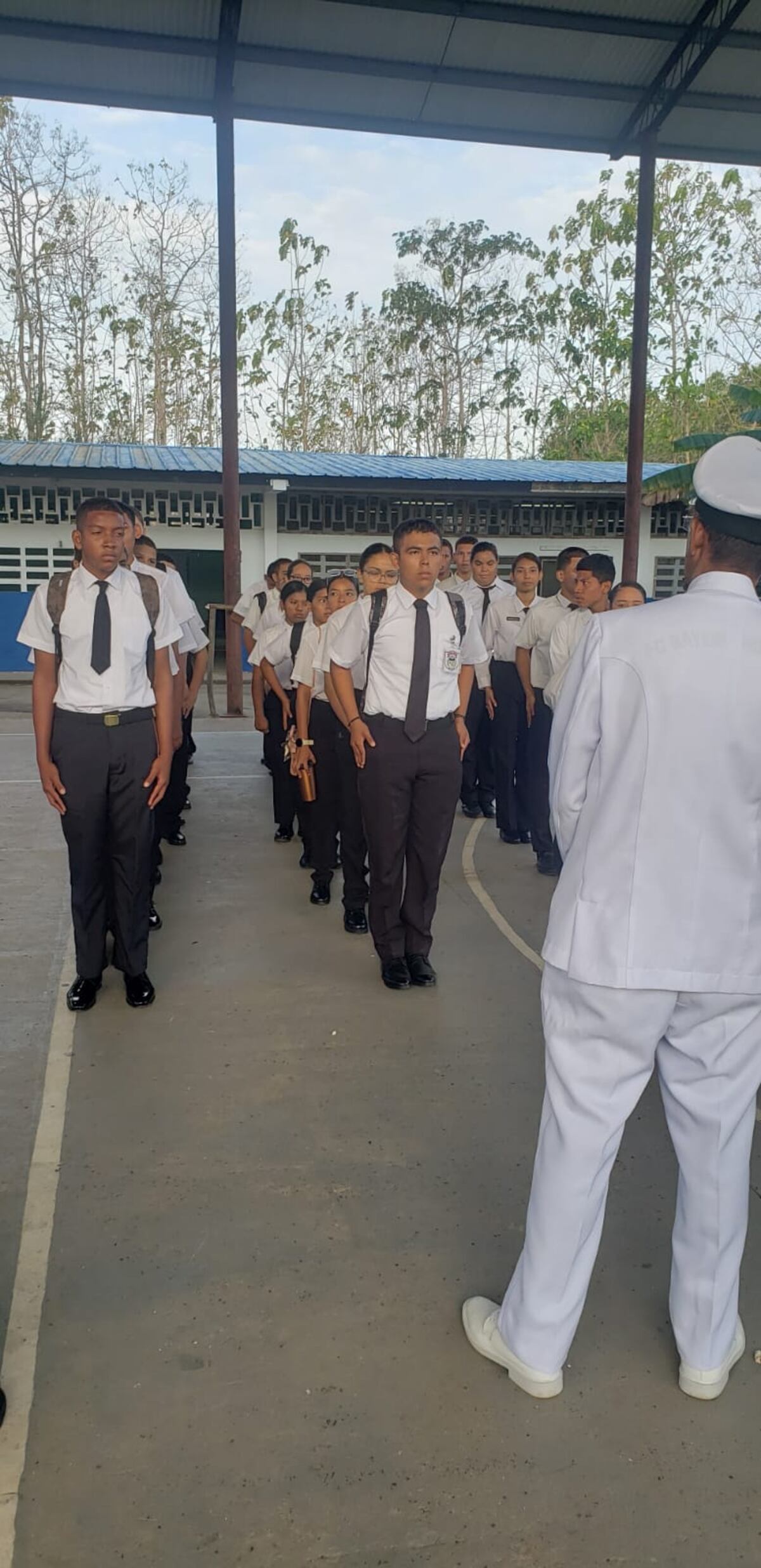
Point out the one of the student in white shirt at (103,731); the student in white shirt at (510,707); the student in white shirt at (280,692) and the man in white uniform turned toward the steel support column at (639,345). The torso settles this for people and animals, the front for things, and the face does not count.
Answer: the man in white uniform

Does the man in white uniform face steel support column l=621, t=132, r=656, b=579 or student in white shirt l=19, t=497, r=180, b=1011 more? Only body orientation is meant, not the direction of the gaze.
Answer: the steel support column

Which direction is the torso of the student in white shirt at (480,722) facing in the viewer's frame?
toward the camera

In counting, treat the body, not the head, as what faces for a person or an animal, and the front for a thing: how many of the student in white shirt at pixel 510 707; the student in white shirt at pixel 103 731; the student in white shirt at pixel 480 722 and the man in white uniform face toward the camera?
3

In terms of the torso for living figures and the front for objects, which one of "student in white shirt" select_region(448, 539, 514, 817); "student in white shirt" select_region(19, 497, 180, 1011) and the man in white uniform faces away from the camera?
the man in white uniform

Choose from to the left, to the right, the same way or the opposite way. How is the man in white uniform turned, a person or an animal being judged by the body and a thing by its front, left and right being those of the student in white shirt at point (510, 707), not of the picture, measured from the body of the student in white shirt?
the opposite way

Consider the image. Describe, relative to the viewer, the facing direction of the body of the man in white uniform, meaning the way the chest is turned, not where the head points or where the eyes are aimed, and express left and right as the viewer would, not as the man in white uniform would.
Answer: facing away from the viewer

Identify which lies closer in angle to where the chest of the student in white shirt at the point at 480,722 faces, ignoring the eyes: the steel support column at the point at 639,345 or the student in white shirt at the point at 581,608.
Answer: the student in white shirt

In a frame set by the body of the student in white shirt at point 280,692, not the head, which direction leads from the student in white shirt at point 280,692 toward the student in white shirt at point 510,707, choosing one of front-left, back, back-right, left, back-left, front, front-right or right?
front-left

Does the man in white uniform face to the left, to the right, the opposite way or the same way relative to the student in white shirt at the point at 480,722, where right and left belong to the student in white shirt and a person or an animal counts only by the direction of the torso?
the opposite way

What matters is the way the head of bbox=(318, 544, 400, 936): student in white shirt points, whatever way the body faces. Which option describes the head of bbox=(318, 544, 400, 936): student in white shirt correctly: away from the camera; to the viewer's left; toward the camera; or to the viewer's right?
toward the camera

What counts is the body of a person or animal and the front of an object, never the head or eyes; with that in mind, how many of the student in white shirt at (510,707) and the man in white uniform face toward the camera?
1

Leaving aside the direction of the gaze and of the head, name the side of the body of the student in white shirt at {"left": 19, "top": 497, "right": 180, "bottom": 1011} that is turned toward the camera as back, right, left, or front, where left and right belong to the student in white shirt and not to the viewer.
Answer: front

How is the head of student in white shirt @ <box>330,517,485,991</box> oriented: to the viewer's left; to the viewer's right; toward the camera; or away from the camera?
toward the camera

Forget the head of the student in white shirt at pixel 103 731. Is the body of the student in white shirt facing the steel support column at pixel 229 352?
no

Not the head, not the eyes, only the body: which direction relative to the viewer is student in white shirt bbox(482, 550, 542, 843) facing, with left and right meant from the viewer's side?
facing the viewer

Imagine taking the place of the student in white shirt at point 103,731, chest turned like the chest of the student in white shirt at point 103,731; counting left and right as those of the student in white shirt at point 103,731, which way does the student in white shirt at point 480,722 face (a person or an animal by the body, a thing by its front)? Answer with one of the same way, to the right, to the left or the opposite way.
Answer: the same way

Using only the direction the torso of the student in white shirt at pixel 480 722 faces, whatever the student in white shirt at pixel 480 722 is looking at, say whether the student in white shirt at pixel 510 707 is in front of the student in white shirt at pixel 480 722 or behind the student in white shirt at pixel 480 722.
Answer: in front

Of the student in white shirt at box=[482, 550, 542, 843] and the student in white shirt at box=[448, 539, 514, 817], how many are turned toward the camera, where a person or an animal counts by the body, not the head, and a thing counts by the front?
2

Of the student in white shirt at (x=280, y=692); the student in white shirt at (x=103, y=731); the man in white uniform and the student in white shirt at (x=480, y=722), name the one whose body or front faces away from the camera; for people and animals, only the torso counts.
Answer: the man in white uniform

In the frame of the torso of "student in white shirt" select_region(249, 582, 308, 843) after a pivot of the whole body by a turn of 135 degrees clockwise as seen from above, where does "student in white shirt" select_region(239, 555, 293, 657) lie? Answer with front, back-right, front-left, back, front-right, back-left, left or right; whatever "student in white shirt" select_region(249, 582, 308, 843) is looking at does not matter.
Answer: right
